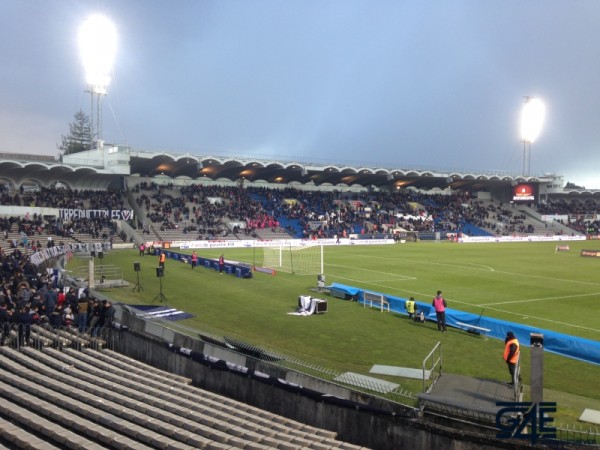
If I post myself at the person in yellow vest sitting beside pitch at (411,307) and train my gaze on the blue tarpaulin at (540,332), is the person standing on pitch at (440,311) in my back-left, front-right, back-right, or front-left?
front-right

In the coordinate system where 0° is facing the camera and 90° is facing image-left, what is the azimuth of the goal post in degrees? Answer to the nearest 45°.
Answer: approximately 225°
